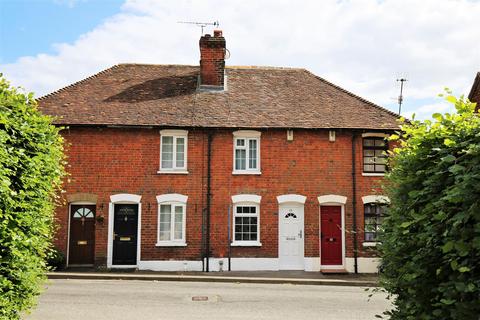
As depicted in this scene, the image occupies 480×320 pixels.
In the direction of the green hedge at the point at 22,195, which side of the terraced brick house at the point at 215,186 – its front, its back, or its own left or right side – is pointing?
front

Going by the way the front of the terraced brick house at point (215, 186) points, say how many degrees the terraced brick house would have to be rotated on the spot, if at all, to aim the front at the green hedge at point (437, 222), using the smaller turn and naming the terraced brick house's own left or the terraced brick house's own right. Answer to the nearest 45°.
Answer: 0° — it already faces it

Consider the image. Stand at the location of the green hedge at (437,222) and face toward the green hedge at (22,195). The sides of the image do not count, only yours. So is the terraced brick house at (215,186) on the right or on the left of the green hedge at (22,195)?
right
